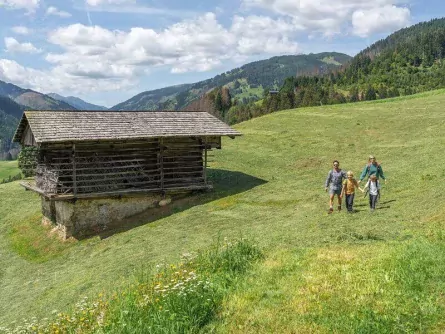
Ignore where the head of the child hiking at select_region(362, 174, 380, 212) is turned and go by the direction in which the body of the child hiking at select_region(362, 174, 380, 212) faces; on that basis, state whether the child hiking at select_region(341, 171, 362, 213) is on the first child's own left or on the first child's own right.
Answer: on the first child's own right

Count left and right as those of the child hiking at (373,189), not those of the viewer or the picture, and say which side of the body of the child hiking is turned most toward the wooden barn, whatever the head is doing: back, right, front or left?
right

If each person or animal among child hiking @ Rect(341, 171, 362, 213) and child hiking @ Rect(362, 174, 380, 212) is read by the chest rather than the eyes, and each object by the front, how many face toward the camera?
2

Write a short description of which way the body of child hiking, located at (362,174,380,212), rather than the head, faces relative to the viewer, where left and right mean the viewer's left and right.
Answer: facing the viewer

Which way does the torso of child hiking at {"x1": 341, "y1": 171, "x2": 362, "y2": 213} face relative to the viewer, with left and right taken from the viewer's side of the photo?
facing the viewer

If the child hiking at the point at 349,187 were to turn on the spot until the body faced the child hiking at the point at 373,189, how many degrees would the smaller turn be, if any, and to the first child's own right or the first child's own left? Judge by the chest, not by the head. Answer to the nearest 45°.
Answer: approximately 90° to the first child's own left

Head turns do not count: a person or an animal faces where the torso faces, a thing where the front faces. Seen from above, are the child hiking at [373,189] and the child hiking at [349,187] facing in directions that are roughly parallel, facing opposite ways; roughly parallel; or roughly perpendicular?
roughly parallel

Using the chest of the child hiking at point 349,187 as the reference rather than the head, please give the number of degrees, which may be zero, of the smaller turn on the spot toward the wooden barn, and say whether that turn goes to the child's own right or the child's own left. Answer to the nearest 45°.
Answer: approximately 90° to the child's own right
